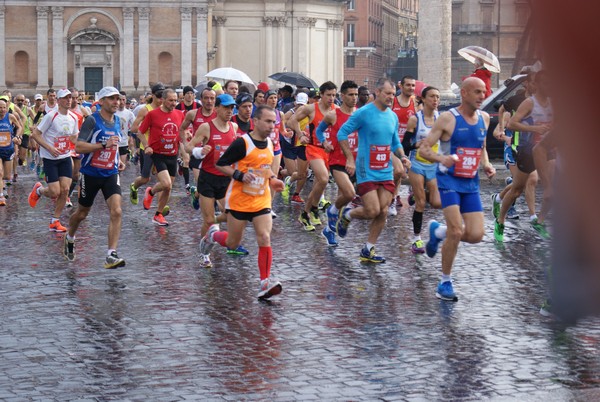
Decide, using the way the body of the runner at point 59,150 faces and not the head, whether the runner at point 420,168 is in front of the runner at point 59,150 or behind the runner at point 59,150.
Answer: in front

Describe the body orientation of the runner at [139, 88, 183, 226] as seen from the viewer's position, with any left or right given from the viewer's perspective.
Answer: facing the viewer and to the right of the viewer

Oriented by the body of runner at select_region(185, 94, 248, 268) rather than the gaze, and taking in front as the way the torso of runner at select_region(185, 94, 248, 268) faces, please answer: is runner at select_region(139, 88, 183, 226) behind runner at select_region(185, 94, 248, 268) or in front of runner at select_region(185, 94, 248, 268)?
behind

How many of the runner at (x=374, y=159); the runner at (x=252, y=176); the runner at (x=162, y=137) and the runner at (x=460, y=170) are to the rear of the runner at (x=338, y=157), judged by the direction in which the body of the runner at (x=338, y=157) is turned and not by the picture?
1

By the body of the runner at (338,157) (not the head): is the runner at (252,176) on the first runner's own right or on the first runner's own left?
on the first runner's own right

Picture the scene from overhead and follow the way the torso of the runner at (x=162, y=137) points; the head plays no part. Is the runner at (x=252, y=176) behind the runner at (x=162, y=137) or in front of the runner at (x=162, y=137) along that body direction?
in front

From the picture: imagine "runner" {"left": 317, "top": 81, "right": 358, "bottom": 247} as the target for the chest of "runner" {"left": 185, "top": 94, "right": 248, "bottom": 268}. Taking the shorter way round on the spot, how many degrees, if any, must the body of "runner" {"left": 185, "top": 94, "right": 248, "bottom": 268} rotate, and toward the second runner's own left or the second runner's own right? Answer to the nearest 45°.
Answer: approximately 90° to the second runner's own left

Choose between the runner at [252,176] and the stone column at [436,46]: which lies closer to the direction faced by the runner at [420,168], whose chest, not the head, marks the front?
the runner
